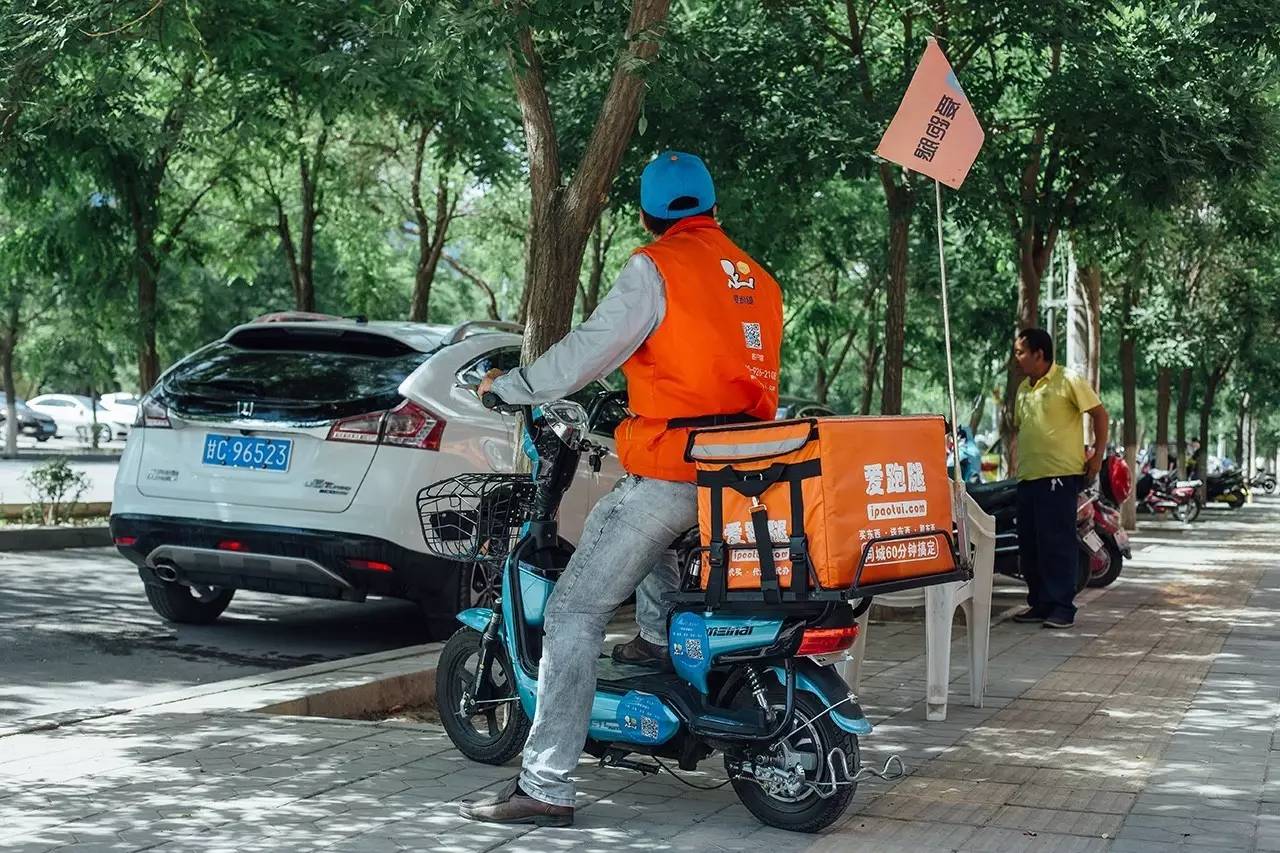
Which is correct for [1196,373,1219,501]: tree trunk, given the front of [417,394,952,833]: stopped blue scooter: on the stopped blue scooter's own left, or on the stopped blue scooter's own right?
on the stopped blue scooter's own right

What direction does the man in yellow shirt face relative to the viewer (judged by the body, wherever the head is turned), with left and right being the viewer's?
facing the viewer and to the left of the viewer

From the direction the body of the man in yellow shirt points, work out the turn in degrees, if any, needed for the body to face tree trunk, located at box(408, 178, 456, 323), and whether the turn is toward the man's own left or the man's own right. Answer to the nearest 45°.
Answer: approximately 90° to the man's own right

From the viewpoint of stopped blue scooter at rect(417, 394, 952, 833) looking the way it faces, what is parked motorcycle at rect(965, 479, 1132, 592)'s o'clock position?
parked motorcycle at rect(965, 479, 1132, 592) is roughly at 2 o'clock from stopped blue scooter at rect(417, 394, 952, 833).

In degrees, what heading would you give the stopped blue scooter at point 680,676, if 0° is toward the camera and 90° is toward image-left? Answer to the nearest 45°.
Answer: approximately 135°

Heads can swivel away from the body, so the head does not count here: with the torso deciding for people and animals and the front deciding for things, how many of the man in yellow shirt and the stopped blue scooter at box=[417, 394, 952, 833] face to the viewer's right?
0

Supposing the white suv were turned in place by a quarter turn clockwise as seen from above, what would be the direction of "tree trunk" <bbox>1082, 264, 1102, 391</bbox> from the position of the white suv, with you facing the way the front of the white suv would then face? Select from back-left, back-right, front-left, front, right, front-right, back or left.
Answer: left

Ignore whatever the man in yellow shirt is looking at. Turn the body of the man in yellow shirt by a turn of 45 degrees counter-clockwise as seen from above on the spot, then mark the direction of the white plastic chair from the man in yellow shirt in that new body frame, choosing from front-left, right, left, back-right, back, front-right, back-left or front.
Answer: front

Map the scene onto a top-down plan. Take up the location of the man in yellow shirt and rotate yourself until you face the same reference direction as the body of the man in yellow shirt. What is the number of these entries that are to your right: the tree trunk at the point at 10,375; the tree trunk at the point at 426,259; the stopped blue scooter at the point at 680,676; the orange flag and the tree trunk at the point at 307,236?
3

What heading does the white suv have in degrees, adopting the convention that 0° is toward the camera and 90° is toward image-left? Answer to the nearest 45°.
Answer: approximately 225°

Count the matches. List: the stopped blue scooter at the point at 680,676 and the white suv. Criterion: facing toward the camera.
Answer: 0

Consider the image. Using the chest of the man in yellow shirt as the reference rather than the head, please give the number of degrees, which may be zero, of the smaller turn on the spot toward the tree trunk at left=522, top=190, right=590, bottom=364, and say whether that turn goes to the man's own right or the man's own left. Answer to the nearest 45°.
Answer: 0° — they already face it

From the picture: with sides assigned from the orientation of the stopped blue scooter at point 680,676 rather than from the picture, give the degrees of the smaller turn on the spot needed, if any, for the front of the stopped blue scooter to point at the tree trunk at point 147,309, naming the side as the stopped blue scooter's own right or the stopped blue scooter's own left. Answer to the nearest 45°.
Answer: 0° — it already faces it

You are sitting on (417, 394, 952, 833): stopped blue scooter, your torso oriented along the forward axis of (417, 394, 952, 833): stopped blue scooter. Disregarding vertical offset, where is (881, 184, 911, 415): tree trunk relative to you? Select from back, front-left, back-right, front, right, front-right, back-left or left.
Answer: front-right

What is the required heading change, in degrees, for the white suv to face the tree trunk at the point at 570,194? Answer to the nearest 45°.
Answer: approximately 45° to its right

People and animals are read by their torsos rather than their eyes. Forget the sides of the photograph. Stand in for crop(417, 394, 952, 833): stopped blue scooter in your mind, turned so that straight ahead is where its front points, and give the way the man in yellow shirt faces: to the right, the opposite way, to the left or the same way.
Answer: to the left

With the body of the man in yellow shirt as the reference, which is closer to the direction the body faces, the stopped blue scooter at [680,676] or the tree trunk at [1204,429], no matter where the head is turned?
the stopped blue scooter

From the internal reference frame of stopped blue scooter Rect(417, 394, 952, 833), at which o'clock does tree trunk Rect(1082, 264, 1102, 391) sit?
The tree trunk is roughly at 2 o'clock from the stopped blue scooter.
